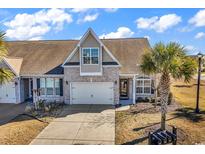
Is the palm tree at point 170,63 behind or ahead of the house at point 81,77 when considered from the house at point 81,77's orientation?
ahead

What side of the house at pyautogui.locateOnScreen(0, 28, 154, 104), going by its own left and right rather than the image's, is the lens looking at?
front
